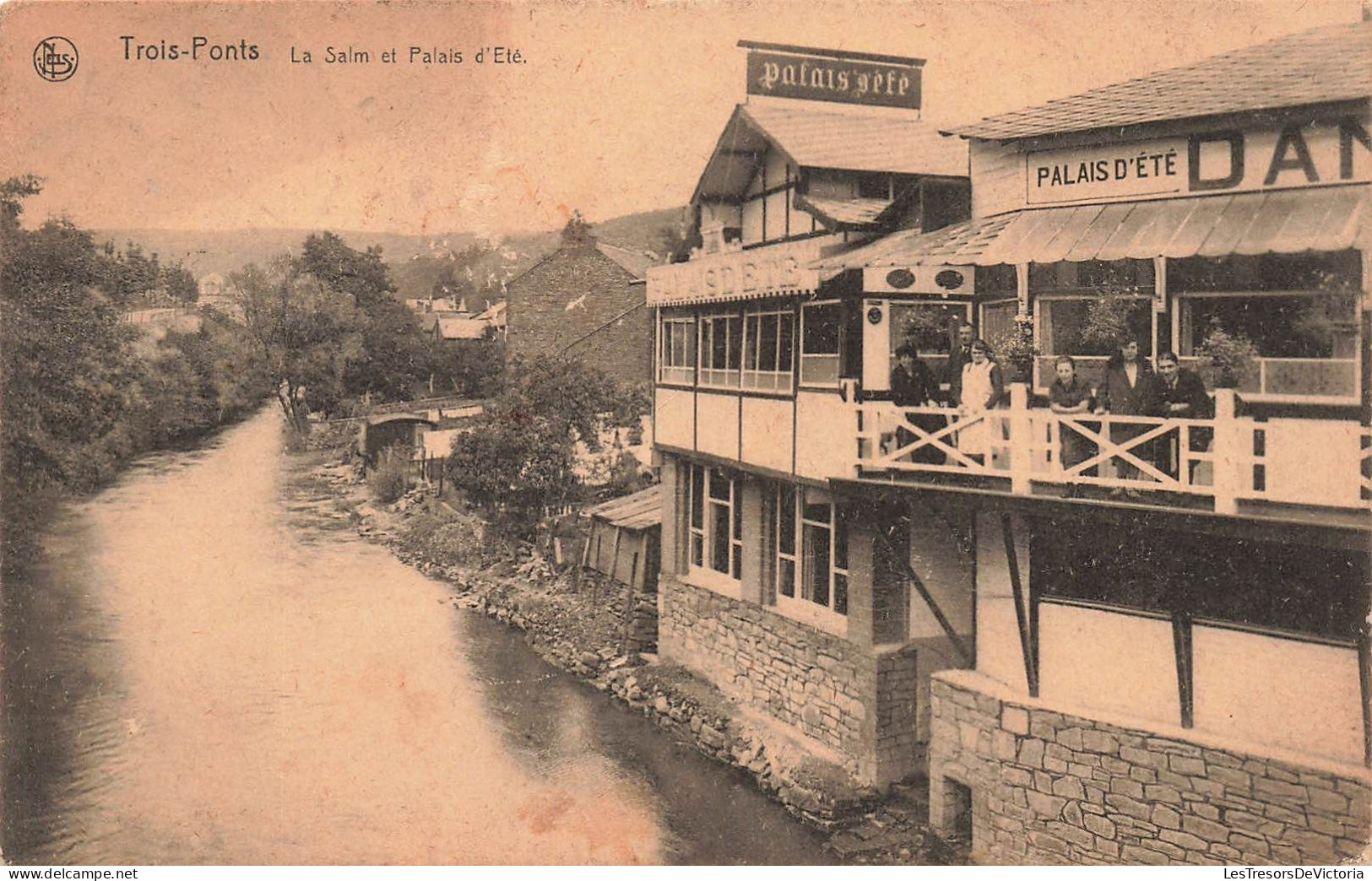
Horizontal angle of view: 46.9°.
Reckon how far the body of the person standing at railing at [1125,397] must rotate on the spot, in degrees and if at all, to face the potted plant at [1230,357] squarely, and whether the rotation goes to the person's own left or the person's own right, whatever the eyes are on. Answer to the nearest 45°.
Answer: approximately 90° to the person's own left

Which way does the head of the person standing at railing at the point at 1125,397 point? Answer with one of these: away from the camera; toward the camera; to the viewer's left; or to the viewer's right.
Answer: toward the camera

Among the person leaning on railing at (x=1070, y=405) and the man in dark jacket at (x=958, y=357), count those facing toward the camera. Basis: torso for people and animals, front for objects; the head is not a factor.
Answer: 2

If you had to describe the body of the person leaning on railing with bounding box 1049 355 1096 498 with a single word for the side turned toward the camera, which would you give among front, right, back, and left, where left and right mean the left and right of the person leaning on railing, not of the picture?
front

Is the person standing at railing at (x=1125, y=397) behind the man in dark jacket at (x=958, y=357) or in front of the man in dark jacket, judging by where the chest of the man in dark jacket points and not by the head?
in front

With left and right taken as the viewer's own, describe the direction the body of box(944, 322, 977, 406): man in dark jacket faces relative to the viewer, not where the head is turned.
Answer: facing the viewer

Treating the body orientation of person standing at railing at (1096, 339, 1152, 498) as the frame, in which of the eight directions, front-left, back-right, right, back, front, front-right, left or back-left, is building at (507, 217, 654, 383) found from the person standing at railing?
back-right
